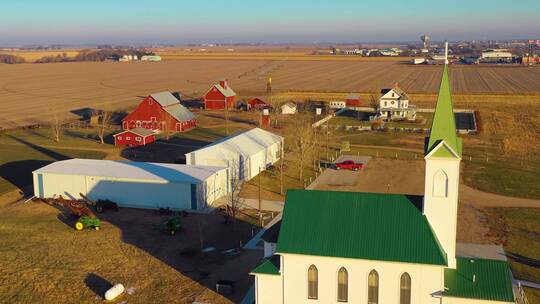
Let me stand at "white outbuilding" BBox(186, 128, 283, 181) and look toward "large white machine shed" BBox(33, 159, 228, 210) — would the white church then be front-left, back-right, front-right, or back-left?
front-left

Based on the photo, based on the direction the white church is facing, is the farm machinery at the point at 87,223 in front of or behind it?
behind

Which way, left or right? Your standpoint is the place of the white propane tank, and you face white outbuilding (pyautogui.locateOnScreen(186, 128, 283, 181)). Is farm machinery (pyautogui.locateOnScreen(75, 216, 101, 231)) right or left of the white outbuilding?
left

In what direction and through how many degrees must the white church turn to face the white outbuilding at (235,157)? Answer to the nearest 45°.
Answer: approximately 135° to its left

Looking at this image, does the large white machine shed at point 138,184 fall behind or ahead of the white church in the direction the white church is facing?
behind

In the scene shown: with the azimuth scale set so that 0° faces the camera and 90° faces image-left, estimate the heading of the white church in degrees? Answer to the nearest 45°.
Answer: approximately 270°

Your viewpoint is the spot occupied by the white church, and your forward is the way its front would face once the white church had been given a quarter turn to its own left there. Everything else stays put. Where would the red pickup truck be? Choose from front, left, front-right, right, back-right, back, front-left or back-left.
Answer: front

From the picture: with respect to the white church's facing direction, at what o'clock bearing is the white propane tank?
The white propane tank is roughly at 6 o'clock from the white church.

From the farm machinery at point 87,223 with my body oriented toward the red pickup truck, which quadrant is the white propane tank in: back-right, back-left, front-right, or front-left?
back-right
